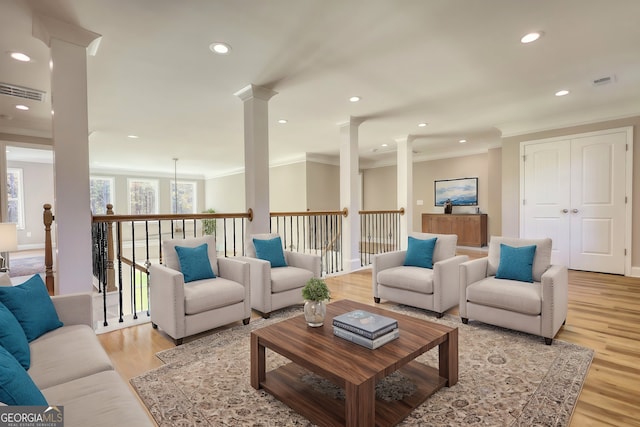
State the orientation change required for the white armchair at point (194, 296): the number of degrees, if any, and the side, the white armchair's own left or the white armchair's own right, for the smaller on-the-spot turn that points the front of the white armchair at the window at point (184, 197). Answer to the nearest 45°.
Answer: approximately 135° to the white armchair's own left

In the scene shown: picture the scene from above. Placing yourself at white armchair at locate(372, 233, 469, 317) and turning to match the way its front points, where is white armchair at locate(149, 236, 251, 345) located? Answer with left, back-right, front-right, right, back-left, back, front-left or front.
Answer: front

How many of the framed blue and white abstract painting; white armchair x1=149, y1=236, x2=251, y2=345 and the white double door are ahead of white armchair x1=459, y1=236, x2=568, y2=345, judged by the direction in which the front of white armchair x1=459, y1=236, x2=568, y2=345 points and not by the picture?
1

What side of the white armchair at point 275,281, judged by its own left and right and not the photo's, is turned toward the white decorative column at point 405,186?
left

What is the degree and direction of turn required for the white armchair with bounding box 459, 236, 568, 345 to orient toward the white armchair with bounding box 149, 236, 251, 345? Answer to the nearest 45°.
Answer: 0° — it already faces it

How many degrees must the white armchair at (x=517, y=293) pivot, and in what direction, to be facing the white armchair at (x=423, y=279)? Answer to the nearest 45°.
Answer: approximately 45° to its right

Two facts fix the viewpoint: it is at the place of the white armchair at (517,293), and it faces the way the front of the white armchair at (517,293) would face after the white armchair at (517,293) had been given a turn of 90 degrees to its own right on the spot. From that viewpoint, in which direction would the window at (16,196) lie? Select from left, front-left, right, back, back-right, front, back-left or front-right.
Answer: front-left

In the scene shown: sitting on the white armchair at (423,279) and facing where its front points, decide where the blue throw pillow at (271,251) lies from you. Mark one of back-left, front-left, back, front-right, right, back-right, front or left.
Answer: front-right

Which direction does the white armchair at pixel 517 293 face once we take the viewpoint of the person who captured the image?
facing the viewer and to the left of the viewer

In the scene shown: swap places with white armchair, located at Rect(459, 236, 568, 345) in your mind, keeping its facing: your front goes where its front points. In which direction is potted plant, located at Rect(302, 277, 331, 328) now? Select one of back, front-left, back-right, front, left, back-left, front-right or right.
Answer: front

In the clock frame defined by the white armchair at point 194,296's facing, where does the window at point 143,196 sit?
The window is roughly at 7 o'clock from the white armchair.

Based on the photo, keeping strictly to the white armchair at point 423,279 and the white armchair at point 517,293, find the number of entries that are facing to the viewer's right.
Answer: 0

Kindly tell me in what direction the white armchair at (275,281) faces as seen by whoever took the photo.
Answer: facing the viewer and to the right of the viewer
